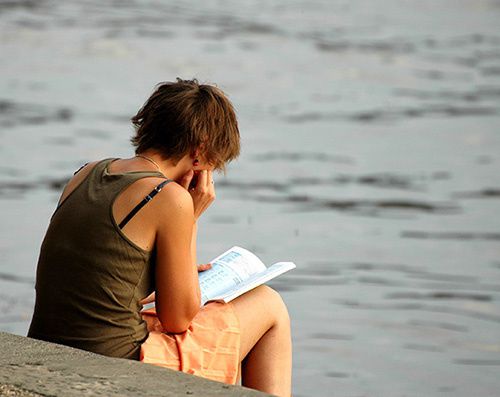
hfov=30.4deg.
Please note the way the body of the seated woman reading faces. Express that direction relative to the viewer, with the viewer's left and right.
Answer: facing away from the viewer and to the right of the viewer

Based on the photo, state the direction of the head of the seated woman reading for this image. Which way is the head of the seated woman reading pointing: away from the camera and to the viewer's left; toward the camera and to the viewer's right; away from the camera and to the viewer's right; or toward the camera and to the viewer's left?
away from the camera and to the viewer's right
